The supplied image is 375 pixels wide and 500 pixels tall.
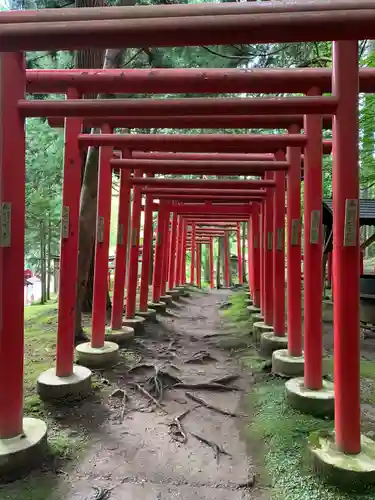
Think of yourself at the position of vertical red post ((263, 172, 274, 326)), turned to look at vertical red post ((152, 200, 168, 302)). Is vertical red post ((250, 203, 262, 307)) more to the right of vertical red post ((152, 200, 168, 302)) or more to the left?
right
